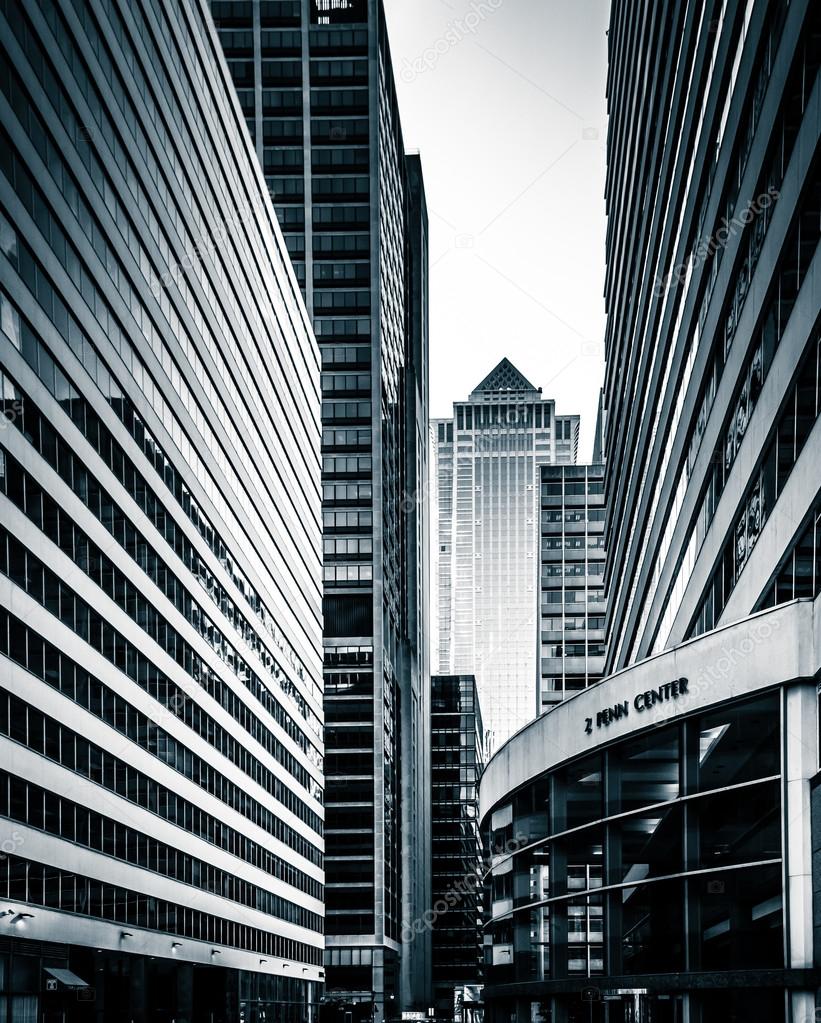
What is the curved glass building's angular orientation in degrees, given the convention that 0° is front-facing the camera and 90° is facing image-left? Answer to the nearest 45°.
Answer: approximately 45°
